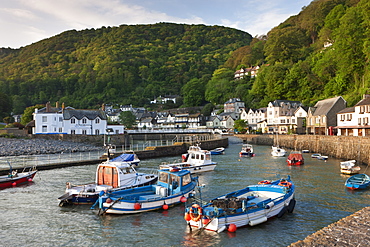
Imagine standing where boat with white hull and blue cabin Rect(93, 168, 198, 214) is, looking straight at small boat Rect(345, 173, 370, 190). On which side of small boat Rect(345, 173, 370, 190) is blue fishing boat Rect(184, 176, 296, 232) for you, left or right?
right

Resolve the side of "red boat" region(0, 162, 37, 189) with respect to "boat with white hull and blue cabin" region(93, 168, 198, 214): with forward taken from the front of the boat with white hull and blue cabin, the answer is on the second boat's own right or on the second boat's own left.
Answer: on the second boat's own left

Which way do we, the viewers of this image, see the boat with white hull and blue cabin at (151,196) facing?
facing away from the viewer and to the right of the viewer

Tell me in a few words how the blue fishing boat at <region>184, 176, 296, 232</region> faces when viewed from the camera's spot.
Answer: facing away from the viewer and to the right of the viewer

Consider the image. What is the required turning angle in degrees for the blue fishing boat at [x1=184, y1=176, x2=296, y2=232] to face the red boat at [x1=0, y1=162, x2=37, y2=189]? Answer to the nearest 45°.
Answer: approximately 135° to its left
